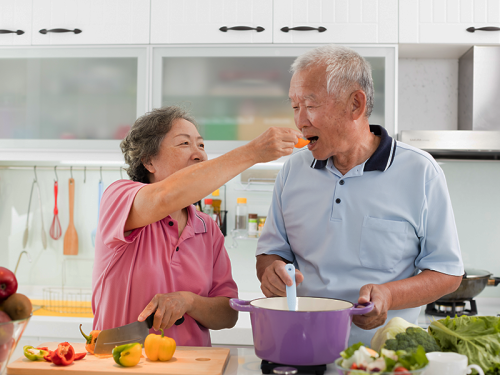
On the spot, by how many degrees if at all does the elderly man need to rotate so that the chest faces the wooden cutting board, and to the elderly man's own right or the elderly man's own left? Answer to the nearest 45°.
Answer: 0° — they already face it

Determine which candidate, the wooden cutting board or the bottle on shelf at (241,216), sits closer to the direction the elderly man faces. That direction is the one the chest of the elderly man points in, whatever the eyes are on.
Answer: the wooden cutting board

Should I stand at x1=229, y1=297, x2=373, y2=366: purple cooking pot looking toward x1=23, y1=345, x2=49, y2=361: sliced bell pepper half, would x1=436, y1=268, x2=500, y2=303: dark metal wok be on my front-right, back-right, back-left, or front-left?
back-right

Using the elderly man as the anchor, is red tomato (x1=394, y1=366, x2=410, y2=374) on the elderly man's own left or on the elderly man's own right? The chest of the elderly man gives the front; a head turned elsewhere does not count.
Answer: on the elderly man's own left

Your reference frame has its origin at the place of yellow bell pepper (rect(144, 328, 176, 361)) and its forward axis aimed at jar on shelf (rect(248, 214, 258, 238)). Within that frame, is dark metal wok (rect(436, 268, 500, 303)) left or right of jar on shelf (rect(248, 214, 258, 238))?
right

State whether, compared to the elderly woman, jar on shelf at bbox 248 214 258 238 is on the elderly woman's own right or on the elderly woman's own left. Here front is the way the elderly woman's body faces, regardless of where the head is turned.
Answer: on the elderly woman's own left

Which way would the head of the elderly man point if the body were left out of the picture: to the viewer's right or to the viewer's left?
to the viewer's left

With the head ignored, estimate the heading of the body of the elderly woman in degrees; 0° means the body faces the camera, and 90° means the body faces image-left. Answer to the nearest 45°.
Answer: approximately 315°

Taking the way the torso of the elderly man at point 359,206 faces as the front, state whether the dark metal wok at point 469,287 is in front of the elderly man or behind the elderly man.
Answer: behind

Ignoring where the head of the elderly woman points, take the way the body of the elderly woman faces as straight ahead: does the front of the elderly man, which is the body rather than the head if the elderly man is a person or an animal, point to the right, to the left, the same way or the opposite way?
to the right

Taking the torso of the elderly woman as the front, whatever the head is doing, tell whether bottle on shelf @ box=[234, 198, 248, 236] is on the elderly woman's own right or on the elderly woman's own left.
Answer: on the elderly woman's own left
